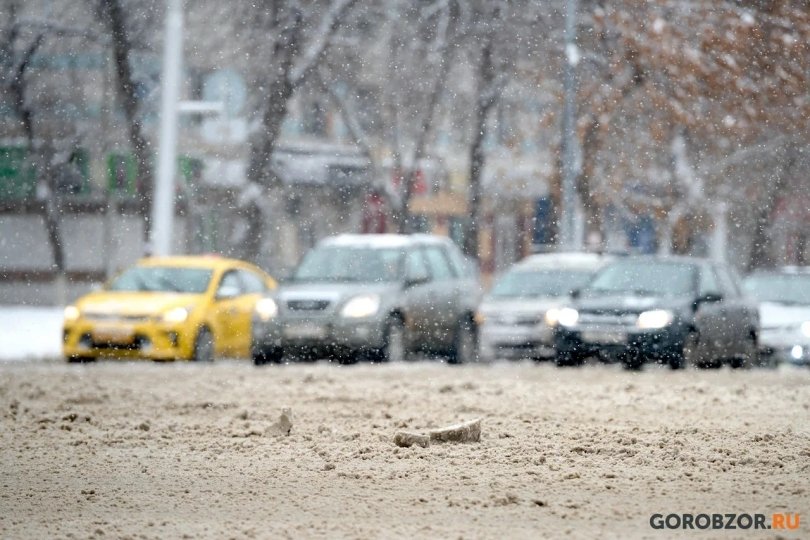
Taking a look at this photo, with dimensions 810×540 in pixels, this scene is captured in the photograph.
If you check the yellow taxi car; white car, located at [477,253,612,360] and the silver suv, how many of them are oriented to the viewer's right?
0

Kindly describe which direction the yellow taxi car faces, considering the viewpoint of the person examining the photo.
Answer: facing the viewer and to the left of the viewer

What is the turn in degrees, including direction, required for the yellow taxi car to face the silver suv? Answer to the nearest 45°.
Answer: approximately 135° to its left

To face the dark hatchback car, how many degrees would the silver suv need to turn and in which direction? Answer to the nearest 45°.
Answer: approximately 135° to its left

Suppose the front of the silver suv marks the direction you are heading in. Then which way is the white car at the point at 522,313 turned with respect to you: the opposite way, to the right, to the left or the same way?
the same way

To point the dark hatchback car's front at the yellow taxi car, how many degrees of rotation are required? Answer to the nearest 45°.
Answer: approximately 45° to its right

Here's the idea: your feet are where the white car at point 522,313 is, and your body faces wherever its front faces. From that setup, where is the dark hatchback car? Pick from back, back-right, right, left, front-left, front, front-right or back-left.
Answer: left

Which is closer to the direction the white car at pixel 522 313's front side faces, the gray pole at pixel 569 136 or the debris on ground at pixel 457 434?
the debris on ground

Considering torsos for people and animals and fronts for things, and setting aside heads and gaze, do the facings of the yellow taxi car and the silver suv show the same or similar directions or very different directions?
same or similar directions

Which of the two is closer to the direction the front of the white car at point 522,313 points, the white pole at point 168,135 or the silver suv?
the silver suv

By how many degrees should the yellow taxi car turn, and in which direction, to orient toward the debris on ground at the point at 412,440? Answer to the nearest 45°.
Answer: approximately 45° to its left

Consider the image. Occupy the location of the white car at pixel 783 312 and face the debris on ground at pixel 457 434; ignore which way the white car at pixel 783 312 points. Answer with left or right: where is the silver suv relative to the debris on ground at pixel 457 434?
right

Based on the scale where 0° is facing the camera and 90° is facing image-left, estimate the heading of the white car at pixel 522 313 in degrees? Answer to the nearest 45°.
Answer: approximately 45°

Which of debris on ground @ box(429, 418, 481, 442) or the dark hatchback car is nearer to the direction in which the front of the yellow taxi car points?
the debris on ground

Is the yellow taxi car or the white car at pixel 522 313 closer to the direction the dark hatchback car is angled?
the yellow taxi car

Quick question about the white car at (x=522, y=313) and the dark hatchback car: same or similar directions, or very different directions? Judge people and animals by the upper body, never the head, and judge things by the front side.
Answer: same or similar directions
